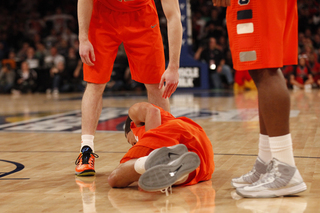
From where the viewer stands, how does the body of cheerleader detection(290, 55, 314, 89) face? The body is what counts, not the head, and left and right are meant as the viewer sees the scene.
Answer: facing the viewer

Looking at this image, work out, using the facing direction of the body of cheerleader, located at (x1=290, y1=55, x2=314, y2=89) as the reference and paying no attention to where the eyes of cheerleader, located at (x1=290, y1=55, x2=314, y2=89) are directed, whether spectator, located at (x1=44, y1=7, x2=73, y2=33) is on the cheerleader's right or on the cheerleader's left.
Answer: on the cheerleader's right

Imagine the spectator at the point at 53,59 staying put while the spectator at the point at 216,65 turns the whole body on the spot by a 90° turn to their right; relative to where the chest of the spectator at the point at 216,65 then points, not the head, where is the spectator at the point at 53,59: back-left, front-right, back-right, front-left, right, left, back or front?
front

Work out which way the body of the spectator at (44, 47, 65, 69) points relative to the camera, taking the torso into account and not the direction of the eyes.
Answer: toward the camera

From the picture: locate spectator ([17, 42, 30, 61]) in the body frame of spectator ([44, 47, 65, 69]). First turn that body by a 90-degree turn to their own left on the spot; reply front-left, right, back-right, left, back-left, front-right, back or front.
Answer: back-left

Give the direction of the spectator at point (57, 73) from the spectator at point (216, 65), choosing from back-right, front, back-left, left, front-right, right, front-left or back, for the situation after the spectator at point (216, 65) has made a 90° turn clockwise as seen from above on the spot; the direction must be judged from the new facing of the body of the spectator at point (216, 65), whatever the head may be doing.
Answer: front

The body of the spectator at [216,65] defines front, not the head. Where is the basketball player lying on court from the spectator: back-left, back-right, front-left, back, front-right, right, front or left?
front

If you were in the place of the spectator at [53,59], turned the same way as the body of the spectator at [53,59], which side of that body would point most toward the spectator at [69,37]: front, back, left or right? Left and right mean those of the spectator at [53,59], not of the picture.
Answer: back

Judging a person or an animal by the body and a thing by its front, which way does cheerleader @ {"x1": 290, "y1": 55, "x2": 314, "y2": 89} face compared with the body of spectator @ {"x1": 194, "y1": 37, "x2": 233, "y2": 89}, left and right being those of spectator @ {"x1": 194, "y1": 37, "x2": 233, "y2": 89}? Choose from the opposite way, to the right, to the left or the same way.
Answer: the same way

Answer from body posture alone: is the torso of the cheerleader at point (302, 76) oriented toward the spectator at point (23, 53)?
no

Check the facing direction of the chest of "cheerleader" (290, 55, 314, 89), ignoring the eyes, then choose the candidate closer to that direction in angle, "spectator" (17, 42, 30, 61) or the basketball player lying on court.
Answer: the basketball player lying on court

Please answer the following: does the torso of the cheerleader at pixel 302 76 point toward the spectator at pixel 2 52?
no

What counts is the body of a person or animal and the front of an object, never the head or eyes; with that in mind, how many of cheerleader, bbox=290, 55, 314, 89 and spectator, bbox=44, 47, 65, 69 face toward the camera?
2

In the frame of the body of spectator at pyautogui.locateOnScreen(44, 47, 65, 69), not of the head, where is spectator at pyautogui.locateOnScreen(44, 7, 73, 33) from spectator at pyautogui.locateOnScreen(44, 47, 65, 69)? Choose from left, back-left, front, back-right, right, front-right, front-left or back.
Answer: back
